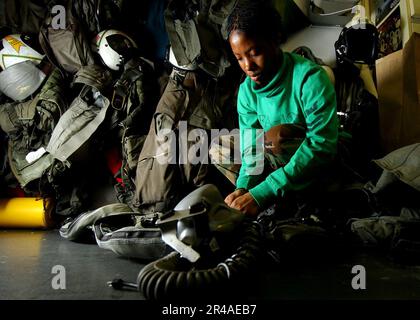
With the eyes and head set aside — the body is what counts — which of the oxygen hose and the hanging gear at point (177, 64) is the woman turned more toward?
the oxygen hose

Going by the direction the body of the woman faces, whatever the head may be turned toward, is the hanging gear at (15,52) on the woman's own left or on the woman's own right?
on the woman's own right

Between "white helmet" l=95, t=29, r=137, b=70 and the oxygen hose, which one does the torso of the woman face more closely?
the oxygen hose

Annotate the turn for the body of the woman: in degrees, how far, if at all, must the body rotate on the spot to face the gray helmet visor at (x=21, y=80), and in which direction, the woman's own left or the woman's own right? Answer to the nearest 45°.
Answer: approximately 90° to the woman's own right

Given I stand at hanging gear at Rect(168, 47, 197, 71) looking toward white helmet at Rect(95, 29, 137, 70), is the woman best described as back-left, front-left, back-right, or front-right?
back-left

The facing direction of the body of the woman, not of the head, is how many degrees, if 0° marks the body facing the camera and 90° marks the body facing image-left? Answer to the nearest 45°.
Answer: approximately 45°
